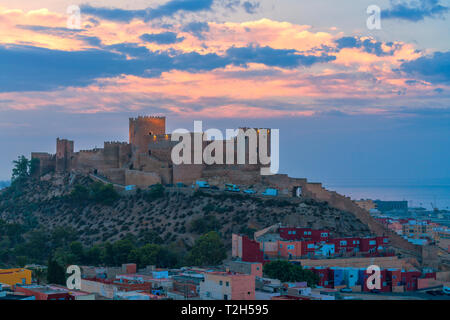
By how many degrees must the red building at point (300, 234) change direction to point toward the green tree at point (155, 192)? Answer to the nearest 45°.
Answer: approximately 135° to its right

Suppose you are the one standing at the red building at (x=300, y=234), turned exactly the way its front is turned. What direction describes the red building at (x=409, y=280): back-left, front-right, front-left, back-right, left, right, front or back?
front-left

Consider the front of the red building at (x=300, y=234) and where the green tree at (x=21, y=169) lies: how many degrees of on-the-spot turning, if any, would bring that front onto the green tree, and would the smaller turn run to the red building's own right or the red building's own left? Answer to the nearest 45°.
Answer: approximately 135° to the red building's own right

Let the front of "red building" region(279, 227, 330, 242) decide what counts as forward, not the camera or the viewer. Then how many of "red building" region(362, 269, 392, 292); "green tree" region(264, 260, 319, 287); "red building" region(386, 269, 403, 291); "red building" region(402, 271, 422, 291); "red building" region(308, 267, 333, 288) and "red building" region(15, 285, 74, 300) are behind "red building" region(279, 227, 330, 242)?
0

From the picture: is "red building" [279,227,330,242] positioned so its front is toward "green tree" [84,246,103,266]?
no

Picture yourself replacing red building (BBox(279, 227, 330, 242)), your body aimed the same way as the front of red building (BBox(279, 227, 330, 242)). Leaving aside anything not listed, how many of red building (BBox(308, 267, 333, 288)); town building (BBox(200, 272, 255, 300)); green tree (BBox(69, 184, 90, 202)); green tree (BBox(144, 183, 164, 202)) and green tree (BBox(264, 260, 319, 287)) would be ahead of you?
3

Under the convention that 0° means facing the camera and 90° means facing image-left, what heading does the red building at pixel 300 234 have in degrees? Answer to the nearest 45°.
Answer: approximately 0°

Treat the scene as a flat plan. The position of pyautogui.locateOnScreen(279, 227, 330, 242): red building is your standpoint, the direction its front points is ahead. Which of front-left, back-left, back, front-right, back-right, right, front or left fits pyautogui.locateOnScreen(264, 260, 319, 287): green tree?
front

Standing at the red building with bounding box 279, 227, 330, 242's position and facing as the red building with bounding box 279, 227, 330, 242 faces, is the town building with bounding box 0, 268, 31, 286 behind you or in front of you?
in front

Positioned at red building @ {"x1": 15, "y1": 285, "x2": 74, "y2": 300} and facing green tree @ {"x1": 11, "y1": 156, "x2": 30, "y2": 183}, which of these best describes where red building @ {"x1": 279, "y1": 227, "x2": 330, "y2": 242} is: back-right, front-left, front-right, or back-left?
front-right

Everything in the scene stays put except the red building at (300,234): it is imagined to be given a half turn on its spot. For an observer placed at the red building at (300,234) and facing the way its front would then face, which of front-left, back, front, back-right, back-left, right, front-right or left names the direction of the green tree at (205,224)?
front-left

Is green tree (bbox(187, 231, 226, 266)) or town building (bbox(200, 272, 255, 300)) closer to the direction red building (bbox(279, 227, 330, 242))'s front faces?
the town building

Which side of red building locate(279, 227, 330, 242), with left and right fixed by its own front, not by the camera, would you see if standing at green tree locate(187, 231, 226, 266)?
right

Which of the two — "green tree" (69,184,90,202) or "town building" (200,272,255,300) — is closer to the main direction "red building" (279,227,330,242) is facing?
the town building

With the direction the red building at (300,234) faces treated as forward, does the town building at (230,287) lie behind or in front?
in front

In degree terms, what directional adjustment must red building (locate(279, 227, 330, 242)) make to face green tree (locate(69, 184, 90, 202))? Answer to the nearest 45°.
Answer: approximately 135° to its right

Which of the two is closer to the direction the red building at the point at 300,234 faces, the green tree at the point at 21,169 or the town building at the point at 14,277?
the town building

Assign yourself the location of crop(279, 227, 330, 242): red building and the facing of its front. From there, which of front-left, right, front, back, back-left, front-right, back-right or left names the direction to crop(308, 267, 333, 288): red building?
front

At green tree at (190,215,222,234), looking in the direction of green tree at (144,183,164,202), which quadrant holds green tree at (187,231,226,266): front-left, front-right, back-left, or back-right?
back-left
